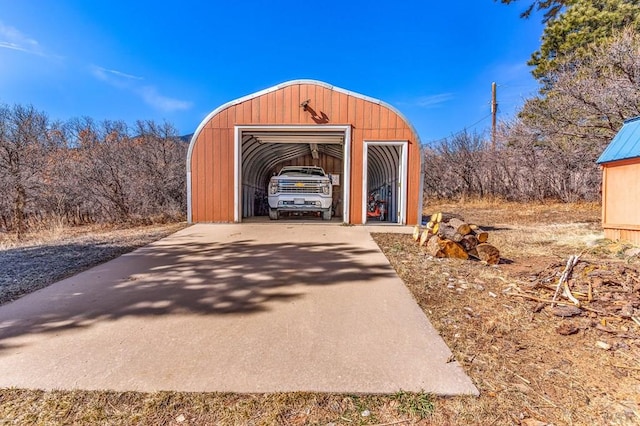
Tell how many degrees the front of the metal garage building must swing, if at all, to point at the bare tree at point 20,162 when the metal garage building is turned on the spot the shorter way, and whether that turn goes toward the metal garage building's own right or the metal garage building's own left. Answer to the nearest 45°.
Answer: approximately 90° to the metal garage building's own right

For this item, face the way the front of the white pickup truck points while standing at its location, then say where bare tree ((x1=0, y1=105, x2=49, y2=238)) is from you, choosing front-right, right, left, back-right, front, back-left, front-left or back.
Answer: right

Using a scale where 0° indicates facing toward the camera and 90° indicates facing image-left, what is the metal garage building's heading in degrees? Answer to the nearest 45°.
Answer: approximately 0°

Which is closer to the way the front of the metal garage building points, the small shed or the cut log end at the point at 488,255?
the cut log end

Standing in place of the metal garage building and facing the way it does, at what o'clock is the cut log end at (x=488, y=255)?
The cut log end is roughly at 11 o'clock from the metal garage building.

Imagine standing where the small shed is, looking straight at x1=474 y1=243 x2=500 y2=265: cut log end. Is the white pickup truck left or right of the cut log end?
right

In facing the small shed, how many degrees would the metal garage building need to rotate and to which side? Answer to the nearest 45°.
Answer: approximately 45° to its left

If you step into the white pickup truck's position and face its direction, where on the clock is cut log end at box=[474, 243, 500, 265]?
The cut log end is roughly at 11 o'clock from the white pickup truck.
